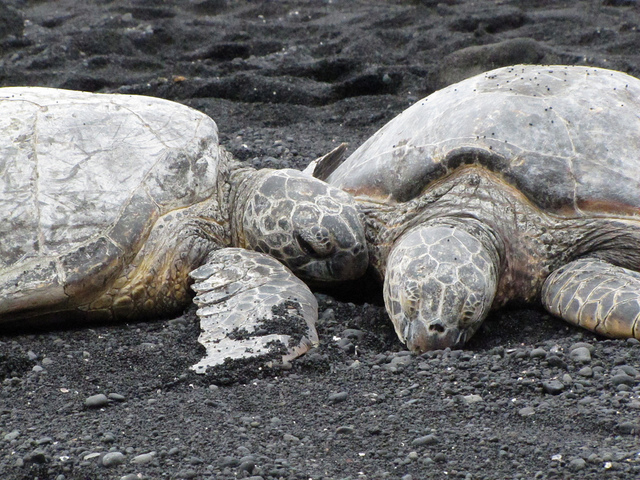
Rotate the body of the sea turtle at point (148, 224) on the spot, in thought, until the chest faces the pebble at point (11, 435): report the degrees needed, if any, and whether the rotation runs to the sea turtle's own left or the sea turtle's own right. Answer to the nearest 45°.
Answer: approximately 90° to the sea turtle's own right

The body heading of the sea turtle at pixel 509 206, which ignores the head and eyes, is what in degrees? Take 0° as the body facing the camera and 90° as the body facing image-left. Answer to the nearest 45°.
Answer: approximately 45°

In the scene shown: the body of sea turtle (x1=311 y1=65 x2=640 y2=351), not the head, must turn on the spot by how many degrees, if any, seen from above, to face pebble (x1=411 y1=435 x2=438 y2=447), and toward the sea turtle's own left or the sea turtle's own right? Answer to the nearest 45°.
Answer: approximately 45° to the sea turtle's own left

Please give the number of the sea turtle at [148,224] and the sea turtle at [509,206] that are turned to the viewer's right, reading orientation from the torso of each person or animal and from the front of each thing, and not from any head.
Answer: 1

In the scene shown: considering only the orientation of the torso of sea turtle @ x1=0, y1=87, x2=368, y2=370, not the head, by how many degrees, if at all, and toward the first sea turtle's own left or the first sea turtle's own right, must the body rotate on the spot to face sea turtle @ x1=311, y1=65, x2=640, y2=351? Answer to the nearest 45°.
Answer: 0° — it already faces it

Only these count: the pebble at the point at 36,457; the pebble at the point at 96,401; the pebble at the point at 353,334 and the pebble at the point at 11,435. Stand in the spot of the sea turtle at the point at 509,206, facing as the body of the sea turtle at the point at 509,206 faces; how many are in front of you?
4

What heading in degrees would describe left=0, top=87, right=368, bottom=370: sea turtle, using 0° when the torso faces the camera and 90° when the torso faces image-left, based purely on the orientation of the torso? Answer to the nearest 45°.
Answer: approximately 270°

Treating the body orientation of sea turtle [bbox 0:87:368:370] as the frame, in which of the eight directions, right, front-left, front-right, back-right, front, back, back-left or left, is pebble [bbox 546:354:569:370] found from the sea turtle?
front-right

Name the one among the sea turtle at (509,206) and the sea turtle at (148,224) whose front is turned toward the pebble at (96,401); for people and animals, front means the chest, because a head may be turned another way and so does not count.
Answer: the sea turtle at (509,206)

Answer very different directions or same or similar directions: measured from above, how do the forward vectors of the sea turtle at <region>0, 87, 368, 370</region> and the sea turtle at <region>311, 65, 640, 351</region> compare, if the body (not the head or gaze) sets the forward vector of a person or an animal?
very different directions

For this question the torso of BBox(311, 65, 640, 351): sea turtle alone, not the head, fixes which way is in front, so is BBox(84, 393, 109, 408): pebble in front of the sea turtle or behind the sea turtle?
in front

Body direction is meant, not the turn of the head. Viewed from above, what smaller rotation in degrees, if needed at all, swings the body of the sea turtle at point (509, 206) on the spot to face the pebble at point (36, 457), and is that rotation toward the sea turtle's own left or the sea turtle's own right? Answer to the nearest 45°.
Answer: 0° — it already faces it

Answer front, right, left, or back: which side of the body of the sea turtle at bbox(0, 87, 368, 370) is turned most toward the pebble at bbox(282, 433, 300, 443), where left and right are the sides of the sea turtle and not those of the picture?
right
